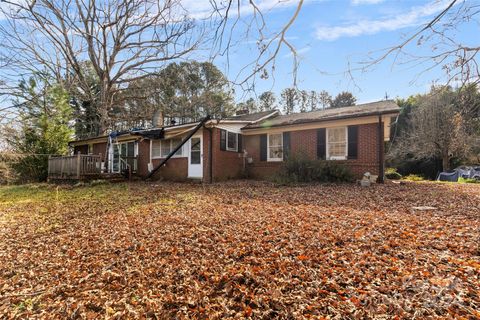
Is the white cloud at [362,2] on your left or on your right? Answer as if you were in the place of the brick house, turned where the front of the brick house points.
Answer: on your left

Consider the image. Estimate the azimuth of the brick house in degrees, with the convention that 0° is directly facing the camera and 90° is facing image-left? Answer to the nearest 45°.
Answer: approximately 45°
